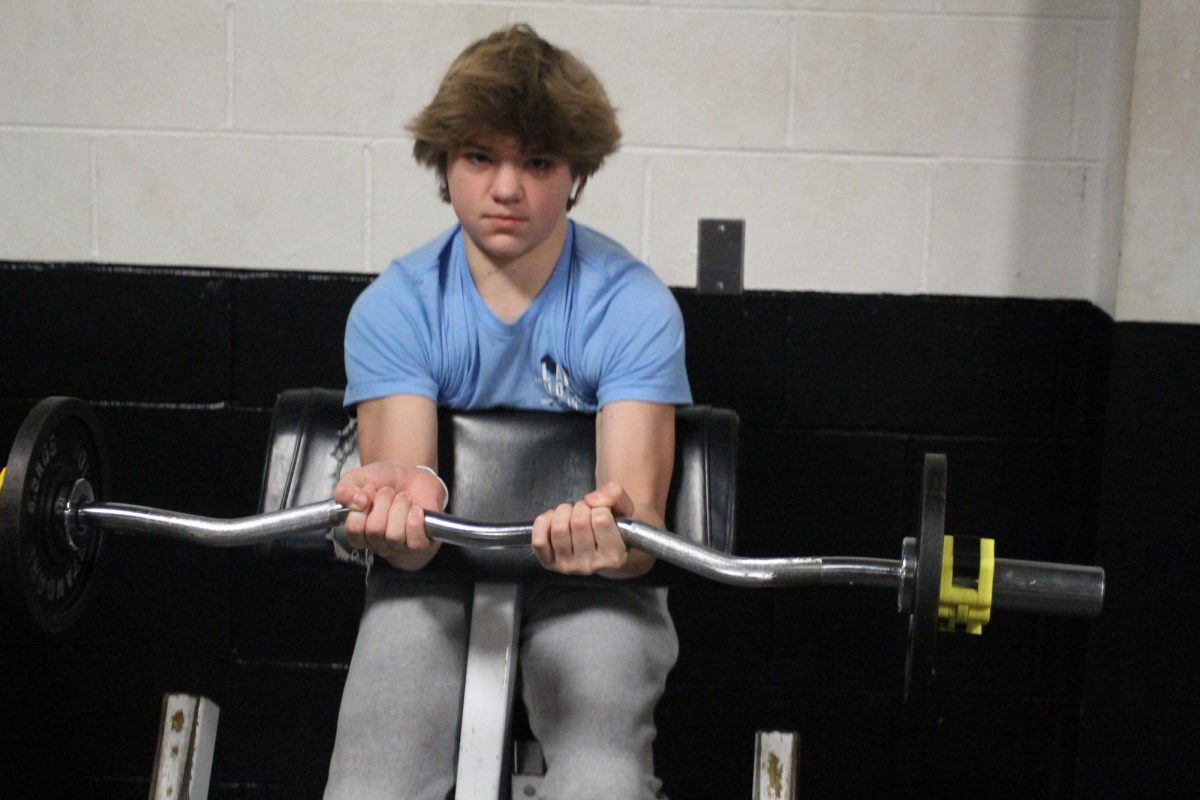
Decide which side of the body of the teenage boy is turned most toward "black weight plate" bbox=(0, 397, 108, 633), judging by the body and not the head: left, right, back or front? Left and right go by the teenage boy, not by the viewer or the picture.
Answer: right

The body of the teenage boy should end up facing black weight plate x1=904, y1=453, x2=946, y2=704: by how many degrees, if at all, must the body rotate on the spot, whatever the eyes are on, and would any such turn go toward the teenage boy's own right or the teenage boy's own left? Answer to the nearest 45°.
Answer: approximately 45° to the teenage boy's own left

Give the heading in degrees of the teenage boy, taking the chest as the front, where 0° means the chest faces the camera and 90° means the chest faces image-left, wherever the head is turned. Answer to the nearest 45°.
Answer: approximately 0°
